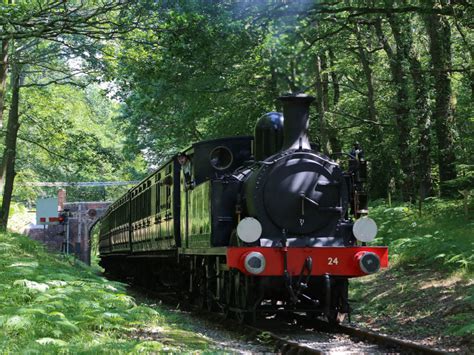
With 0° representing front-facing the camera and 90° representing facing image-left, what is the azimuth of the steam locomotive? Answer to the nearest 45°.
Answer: approximately 315°
